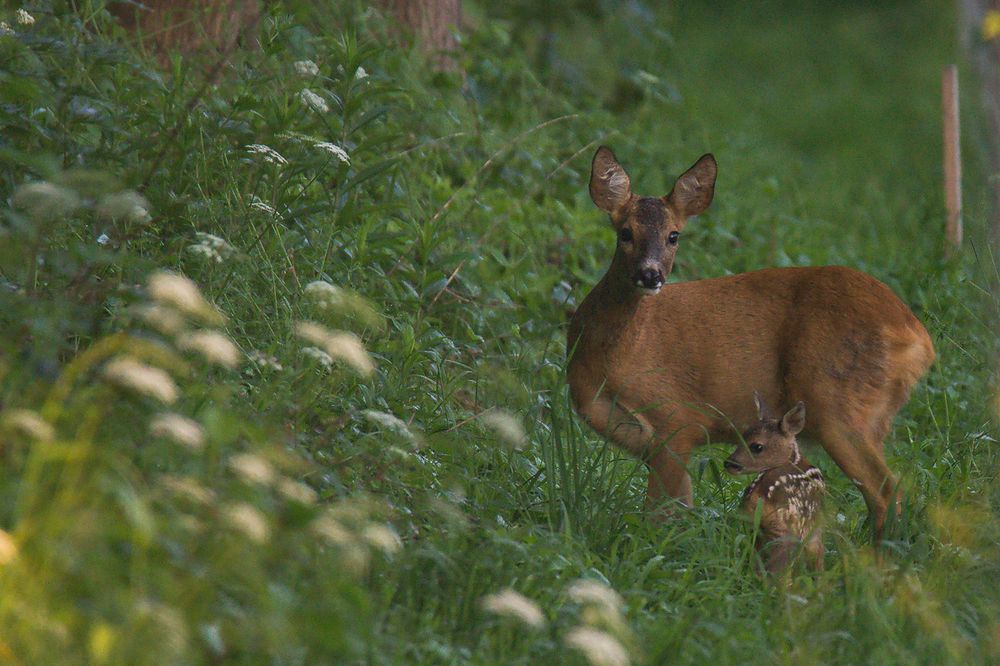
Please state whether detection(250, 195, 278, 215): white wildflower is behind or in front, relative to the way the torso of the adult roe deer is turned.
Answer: in front

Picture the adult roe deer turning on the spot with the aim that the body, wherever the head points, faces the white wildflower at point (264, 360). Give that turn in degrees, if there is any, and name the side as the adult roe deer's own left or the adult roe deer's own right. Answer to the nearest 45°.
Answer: approximately 45° to the adult roe deer's own left

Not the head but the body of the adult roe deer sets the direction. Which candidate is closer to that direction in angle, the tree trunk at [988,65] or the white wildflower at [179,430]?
the white wildflower

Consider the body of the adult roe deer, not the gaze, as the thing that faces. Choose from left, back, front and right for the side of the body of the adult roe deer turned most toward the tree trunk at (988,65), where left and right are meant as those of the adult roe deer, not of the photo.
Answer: right

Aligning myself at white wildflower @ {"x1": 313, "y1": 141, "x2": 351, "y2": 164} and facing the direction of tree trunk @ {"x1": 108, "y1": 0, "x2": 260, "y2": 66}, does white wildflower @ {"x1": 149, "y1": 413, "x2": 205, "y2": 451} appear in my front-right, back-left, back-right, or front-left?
back-left

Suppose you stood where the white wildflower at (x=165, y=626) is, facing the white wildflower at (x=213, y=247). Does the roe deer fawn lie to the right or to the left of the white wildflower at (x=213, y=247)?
right

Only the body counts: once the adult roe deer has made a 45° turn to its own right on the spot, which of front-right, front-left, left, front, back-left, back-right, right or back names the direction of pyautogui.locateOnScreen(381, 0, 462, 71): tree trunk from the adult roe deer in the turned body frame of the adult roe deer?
front

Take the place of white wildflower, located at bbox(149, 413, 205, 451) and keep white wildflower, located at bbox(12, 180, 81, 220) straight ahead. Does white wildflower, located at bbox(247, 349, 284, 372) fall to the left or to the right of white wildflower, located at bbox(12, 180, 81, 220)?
right

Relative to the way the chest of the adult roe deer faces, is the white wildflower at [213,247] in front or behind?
in front

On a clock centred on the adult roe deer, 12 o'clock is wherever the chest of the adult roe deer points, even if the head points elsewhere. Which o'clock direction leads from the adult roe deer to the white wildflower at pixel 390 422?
The white wildflower is roughly at 10 o'clock from the adult roe deer.

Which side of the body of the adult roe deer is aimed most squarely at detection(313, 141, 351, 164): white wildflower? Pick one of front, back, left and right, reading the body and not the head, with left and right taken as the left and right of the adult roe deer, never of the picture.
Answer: front

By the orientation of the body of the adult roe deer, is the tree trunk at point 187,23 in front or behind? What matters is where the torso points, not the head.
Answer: in front

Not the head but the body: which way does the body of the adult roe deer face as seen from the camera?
to the viewer's left

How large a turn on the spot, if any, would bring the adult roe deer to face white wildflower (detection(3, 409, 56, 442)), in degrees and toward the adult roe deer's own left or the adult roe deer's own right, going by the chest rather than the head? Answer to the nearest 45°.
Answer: approximately 45° to the adult roe deer's own left

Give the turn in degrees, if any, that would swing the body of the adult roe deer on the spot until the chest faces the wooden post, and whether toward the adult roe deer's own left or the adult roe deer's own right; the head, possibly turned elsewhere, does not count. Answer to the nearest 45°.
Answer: approximately 90° to the adult roe deer's own right

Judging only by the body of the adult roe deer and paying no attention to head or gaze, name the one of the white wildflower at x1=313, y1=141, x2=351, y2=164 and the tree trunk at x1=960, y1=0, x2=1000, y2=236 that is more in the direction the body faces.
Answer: the white wildflower

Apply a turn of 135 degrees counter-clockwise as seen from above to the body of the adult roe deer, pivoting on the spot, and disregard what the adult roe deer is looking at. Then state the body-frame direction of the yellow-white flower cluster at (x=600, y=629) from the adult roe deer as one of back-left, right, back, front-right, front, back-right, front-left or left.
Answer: front-right
